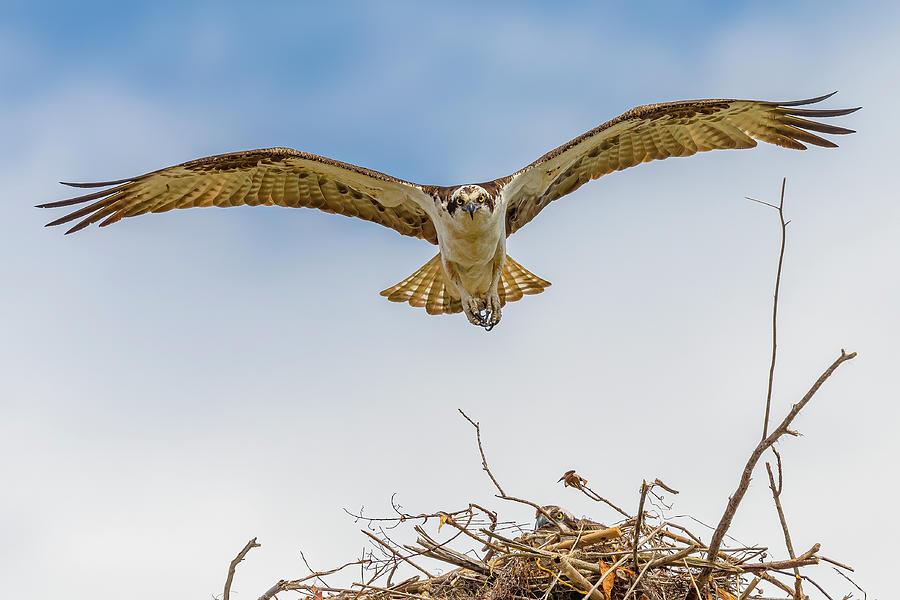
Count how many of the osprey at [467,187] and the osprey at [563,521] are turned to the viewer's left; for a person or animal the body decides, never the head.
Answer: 1

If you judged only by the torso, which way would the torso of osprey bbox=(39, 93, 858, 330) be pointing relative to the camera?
toward the camera

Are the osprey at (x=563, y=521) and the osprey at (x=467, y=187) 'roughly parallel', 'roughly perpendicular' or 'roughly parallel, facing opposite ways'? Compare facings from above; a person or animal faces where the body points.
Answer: roughly perpendicular

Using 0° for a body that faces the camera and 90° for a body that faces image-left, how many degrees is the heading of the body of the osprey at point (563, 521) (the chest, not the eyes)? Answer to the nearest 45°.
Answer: approximately 90°
